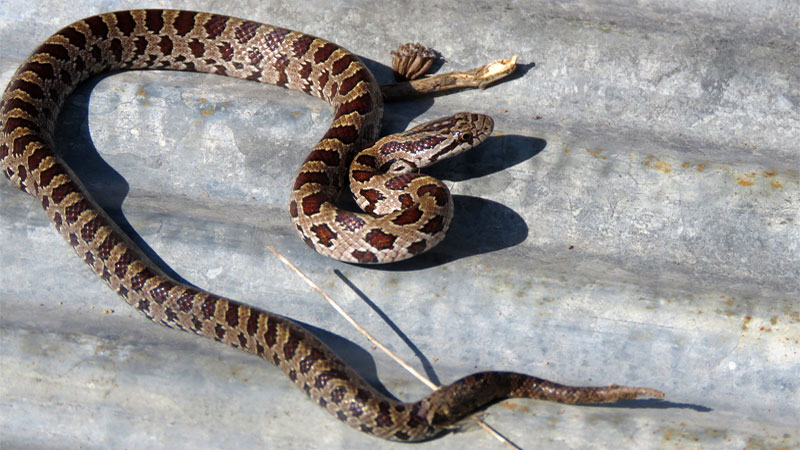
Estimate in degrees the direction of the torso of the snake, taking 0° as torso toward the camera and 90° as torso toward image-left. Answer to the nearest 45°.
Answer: approximately 270°
